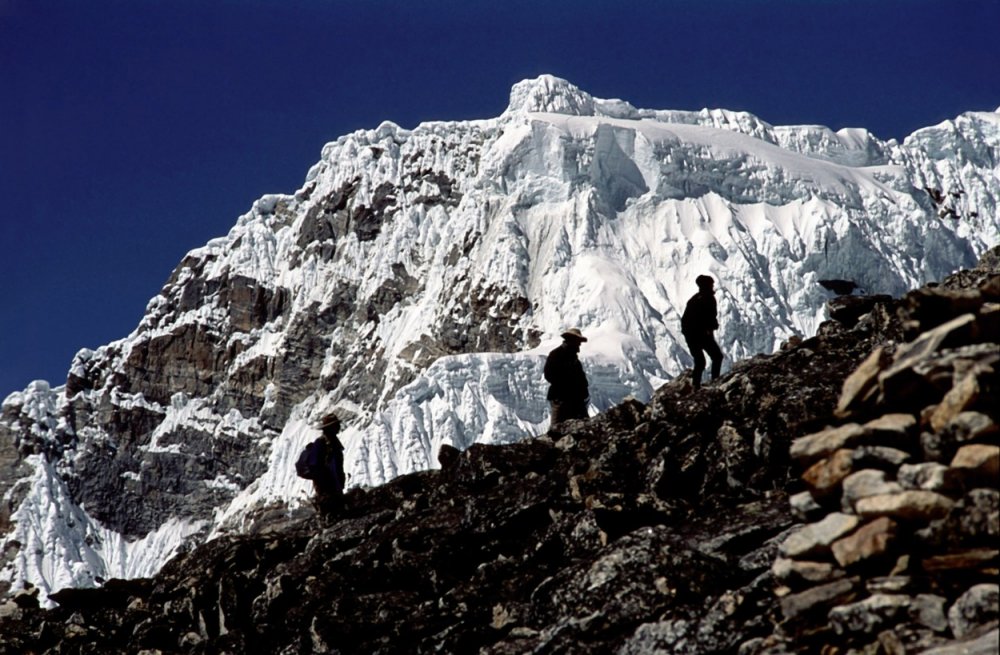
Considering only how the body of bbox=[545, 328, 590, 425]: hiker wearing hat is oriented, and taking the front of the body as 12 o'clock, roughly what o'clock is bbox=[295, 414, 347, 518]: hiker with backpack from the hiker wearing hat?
The hiker with backpack is roughly at 5 o'clock from the hiker wearing hat.

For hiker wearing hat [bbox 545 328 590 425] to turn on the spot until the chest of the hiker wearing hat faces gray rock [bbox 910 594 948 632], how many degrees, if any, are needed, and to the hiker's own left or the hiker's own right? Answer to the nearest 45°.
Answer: approximately 90° to the hiker's own right

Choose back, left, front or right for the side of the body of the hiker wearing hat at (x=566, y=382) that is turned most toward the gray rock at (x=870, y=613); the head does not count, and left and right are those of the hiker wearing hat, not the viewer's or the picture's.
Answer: right

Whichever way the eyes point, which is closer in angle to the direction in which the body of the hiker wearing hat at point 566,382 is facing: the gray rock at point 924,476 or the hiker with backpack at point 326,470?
the gray rock

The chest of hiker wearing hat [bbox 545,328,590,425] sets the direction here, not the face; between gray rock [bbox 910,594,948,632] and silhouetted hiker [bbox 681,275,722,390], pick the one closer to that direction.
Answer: the silhouetted hiker

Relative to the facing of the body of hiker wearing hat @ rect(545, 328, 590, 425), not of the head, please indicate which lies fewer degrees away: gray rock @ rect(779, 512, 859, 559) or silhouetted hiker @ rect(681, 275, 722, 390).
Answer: the silhouetted hiker

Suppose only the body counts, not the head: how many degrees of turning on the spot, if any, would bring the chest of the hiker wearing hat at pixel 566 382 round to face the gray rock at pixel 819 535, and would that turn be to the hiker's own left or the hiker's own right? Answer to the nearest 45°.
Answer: approximately 90° to the hiker's own right

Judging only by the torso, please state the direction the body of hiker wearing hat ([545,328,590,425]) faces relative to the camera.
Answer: to the viewer's right

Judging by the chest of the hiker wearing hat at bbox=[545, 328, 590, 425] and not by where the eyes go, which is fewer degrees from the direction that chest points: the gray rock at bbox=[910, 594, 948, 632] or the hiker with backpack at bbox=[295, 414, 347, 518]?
the gray rock

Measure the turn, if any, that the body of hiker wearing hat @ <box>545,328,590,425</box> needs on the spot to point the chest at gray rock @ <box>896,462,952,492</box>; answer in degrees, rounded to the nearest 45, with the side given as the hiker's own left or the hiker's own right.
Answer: approximately 90° to the hiker's own right

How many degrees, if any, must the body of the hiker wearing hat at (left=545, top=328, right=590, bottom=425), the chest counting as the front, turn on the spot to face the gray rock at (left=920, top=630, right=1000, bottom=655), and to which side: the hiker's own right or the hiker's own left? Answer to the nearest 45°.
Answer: approximately 90° to the hiker's own right
